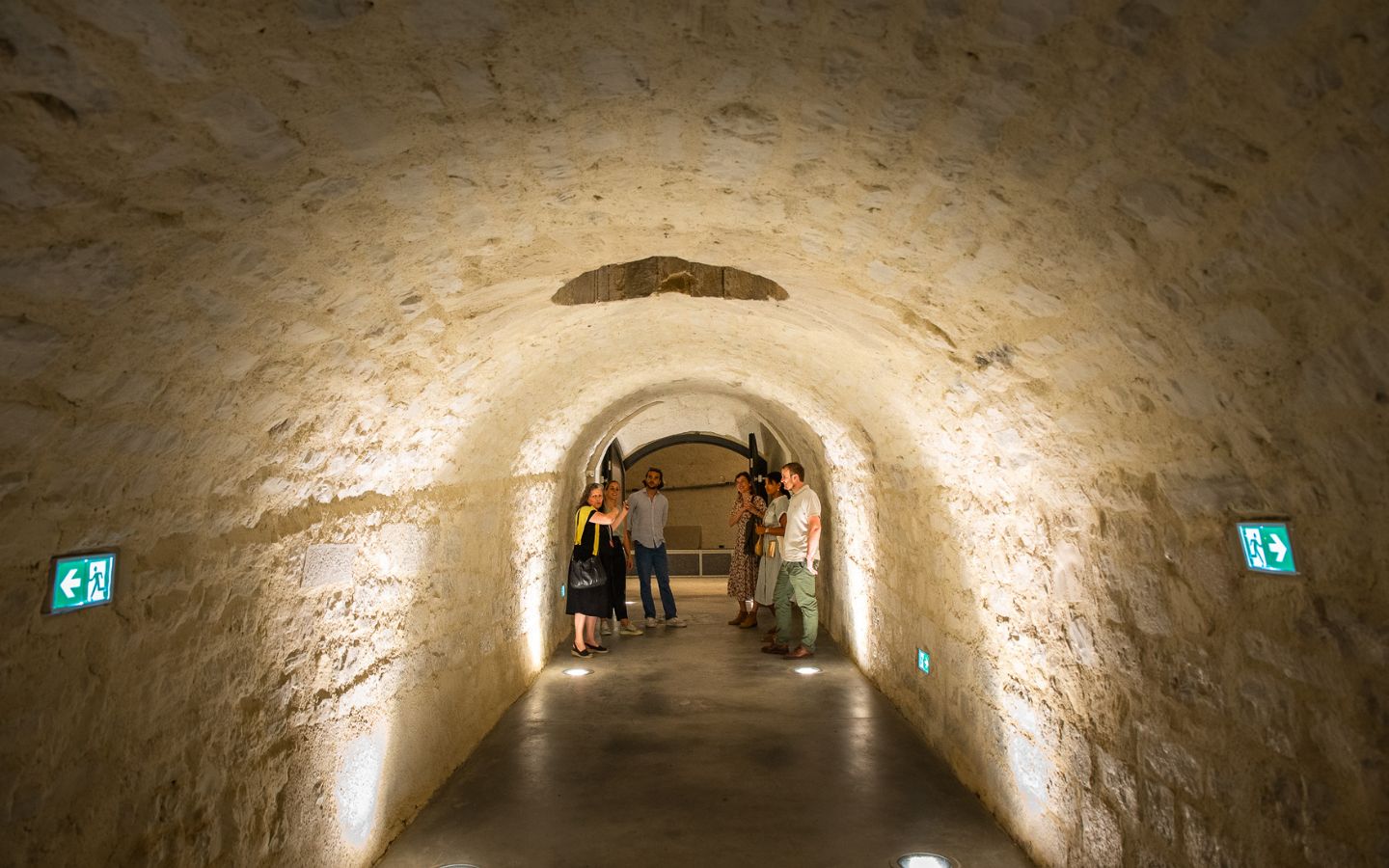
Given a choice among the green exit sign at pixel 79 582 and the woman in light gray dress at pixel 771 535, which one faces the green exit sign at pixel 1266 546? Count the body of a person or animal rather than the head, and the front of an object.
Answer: the green exit sign at pixel 79 582

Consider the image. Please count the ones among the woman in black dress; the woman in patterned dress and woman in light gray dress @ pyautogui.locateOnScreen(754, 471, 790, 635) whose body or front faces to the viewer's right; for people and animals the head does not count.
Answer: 1

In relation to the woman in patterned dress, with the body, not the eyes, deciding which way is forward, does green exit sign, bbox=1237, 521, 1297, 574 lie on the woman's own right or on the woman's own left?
on the woman's own left

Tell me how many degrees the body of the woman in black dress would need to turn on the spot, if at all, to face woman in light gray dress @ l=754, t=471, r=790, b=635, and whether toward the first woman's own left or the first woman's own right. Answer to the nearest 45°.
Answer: approximately 45° to the first woman's own left

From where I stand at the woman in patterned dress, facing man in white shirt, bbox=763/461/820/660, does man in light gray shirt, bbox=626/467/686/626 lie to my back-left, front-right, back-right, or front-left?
back-right

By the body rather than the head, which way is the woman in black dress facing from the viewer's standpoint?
to the viewer's right

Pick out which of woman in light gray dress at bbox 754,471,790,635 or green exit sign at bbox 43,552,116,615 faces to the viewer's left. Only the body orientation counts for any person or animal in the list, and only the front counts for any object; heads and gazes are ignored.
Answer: the woman in light gray dress

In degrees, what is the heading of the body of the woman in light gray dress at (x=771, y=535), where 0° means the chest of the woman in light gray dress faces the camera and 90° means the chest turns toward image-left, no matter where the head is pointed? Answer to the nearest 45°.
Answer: approximately 90°

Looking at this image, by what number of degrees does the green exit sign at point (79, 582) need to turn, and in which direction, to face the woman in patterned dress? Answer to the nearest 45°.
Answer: approximately 90° to its left

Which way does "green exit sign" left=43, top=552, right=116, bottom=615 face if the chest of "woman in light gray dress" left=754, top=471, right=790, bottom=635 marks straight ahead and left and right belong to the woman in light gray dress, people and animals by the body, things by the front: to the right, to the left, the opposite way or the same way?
the opposite way

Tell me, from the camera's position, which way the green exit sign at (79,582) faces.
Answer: facing the viewer and to the right of the viewer

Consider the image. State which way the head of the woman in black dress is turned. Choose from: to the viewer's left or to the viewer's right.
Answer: to the viewer's right

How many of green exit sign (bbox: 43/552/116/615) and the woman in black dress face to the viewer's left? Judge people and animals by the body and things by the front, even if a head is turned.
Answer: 0

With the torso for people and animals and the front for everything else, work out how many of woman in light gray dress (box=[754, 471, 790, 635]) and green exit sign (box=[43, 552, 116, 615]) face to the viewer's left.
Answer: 1

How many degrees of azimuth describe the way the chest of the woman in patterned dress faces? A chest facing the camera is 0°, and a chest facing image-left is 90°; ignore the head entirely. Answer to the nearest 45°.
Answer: approximately 45°
